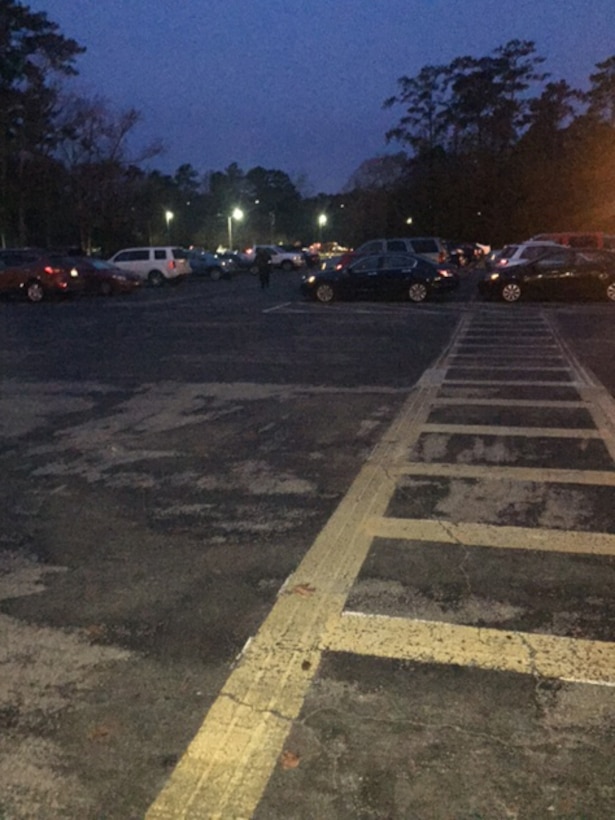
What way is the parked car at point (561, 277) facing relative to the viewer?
to the viewer's left

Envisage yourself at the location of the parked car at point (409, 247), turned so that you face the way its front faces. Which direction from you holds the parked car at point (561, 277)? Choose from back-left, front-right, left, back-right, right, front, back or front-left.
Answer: back-left

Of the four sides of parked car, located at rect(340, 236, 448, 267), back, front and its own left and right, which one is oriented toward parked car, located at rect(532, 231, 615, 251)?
back

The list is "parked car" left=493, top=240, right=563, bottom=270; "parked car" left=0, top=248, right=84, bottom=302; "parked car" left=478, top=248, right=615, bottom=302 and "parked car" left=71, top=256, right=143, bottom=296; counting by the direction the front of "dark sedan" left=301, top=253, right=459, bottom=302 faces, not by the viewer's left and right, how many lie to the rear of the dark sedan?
2

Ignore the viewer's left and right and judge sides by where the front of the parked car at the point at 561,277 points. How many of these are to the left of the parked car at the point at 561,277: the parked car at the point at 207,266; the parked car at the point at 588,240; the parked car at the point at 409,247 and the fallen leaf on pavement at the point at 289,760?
1

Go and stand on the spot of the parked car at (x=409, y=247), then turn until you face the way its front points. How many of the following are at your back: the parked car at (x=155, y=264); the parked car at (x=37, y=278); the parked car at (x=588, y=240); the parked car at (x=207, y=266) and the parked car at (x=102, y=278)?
1

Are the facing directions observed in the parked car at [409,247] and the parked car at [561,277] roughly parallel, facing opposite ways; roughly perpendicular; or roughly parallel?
roughly parallel

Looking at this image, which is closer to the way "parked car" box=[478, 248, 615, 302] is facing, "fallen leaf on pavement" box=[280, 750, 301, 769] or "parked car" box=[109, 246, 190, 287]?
the parked car

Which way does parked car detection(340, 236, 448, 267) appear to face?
to the viewer's left

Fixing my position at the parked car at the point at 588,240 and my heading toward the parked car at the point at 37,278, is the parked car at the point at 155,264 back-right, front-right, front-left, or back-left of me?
front-right

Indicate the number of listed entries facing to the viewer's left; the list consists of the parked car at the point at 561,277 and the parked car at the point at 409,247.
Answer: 2

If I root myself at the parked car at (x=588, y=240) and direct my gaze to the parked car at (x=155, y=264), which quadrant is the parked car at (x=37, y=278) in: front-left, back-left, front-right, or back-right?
front-left

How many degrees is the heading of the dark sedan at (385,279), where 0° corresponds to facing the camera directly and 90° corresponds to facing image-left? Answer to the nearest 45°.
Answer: approximately 90°

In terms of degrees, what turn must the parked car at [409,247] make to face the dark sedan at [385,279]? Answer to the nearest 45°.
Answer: approximately 90° to its left
